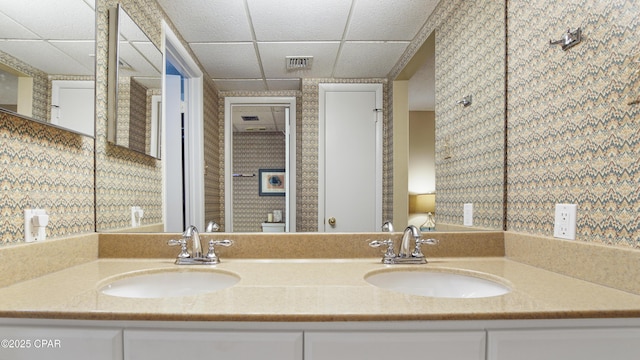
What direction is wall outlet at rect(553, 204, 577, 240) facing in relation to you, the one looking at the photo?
facing the viewer and to the left of the viewer

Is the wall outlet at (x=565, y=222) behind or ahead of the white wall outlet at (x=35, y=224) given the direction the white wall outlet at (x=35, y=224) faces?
ahead

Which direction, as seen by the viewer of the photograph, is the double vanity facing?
facing the viewer

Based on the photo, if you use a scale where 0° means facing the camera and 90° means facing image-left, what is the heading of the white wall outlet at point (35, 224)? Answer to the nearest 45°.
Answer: approximately 315°

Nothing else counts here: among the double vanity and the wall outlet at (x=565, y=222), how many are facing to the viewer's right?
0

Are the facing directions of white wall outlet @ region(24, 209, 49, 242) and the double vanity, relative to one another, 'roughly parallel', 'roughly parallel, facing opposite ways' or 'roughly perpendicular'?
roughly perpendicular

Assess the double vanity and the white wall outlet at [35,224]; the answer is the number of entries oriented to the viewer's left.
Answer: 0

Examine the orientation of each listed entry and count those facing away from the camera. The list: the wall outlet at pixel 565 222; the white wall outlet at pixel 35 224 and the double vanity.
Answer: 0
